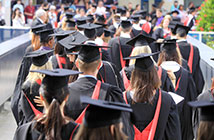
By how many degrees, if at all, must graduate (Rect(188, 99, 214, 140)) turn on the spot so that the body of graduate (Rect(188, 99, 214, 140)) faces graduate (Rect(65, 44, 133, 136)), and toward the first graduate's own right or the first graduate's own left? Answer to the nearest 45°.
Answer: approximately 45° to the first graduate's own left

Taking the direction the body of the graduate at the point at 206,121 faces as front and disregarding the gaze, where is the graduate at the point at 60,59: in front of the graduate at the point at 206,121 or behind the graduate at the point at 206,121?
in front

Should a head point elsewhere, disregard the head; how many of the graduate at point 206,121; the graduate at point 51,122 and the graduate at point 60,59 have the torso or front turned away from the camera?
3

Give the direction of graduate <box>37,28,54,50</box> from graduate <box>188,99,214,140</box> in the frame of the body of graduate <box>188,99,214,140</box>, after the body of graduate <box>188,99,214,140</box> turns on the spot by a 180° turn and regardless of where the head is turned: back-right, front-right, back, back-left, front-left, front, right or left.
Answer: back-right

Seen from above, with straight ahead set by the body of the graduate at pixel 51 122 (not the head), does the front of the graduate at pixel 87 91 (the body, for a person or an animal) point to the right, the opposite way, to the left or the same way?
the same way

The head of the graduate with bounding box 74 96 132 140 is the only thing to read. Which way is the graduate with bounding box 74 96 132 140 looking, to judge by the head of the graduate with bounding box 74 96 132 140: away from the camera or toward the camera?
away from the camera

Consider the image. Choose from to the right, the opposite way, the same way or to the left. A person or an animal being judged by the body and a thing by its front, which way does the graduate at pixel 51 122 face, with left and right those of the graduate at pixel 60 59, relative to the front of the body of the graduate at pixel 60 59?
the same way

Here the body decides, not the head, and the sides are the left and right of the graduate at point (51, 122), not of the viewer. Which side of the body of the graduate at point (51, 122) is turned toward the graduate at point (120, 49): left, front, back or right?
front

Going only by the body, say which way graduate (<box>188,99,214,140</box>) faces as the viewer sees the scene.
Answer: away from the camera

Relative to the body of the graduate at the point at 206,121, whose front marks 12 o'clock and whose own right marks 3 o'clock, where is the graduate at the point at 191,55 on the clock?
the graduate at the point at 191,55 is roughly at 12 o'clock from the graduate at the point at 206,121.

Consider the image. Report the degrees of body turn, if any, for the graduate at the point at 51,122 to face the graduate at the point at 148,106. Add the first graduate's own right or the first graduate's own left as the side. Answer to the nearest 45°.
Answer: approximately 45° to the first graduate's own right

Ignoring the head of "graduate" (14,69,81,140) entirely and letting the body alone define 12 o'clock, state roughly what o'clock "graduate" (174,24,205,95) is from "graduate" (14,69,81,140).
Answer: "graduate" (174,24,205,95) is roughly at 1 o'clock from "graduate" (14,69,81,140).

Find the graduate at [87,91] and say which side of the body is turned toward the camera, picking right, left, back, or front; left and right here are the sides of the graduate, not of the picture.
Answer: back

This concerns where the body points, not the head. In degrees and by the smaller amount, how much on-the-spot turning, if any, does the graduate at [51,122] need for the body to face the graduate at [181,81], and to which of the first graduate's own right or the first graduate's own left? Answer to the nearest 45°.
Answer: approximately 45° to the first graduate's own right

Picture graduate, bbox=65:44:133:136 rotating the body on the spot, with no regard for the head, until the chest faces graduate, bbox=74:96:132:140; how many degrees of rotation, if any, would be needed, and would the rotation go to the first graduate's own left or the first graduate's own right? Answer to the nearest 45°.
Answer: approximately 180°

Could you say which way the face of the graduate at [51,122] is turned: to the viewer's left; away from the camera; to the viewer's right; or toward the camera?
away from the camera

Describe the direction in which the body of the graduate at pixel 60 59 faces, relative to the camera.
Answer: away from the camera

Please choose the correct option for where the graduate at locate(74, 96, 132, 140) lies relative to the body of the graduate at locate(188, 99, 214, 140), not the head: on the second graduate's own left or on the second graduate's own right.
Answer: on the second graduate's own left

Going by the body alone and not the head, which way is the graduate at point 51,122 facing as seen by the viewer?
away from the camera
